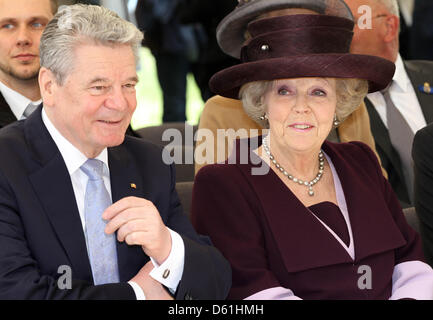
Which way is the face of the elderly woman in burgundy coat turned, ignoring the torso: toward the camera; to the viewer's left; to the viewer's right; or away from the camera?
toward the camera

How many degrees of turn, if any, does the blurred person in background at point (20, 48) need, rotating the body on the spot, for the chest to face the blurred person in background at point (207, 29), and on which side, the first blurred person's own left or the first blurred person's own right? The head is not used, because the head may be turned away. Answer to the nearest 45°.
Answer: approximately 135° to the first blurred person's own left

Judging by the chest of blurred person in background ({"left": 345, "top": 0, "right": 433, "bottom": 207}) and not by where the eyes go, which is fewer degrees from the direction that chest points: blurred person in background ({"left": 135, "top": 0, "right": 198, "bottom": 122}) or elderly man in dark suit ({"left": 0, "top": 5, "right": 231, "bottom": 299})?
the elderly man in dark suit

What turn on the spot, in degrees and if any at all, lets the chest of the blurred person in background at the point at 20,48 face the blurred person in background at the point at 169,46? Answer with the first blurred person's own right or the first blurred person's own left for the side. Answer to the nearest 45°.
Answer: approximately 135° to the first blurred person's own left

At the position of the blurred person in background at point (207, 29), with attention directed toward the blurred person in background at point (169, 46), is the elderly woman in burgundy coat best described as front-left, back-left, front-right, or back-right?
back-left

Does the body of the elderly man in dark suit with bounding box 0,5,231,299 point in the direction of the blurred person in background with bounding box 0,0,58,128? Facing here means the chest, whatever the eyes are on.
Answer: no

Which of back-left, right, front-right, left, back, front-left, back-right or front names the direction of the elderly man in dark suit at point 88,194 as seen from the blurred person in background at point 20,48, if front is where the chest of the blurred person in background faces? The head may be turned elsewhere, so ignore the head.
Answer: front

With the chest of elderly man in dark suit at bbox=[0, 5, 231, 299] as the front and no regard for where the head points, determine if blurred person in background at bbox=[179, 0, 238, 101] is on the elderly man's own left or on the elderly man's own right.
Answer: on the elderly man's own left

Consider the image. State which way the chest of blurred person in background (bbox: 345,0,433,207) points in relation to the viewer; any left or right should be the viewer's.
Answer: facing the viewer and to the left of the viewer

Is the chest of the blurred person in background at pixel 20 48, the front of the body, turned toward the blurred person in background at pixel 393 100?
no

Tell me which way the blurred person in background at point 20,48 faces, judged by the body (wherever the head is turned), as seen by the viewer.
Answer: toward the camera

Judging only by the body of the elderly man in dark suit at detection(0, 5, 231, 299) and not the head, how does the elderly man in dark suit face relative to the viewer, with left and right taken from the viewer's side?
facing the viewer and to the right of the viewer

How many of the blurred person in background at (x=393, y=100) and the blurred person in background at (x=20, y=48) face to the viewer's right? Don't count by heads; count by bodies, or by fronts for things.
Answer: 0

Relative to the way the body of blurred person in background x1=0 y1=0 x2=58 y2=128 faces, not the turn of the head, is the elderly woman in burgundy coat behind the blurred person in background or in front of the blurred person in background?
in front

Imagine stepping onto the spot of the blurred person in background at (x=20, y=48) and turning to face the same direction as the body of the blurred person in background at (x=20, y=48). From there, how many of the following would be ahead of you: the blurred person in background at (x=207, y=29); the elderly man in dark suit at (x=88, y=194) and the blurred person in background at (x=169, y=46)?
1

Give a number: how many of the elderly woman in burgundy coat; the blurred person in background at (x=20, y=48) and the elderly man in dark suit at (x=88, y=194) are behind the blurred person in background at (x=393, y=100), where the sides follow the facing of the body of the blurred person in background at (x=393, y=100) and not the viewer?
0

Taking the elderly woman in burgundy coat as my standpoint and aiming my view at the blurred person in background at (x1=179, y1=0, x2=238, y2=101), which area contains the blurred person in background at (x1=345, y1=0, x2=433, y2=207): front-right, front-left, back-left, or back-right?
front-right
